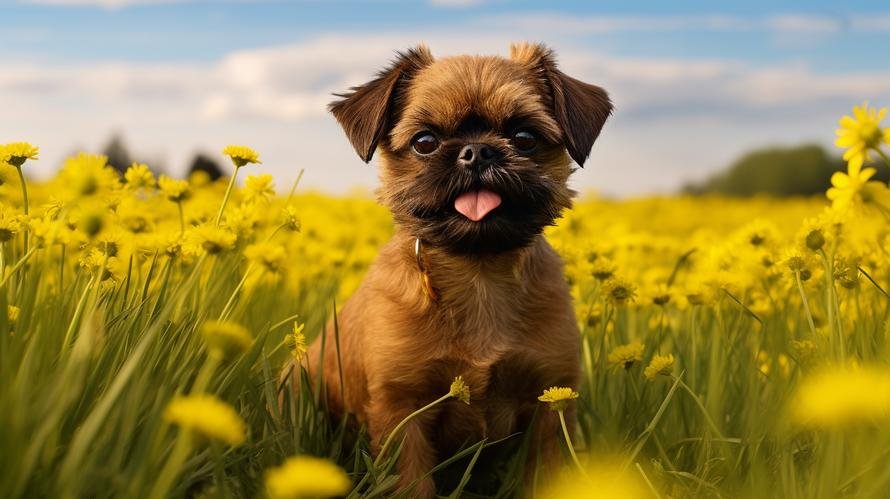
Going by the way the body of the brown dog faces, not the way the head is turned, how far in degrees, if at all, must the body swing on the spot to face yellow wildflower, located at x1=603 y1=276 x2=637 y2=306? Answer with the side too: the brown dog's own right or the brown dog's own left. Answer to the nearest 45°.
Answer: approximately 135° to the brown dog's own left

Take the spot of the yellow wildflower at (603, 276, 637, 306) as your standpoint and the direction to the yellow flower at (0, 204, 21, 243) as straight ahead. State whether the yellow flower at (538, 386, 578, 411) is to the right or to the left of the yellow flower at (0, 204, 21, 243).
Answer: left

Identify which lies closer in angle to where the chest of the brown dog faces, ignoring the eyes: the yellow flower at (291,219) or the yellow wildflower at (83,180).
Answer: the yellow wildflower

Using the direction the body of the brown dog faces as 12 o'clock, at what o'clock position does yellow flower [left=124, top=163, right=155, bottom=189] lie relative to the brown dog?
The yellow flower is roughly at 4 o'clock from the brown dog.

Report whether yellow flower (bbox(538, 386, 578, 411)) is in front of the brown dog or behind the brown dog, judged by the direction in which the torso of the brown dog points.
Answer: in front

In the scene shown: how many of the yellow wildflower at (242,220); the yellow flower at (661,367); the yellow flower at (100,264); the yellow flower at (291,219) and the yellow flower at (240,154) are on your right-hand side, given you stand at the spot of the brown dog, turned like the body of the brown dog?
4

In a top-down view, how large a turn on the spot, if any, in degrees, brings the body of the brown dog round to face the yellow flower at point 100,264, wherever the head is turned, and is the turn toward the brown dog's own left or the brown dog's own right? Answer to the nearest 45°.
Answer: approximately 90° to the brown dog's own right

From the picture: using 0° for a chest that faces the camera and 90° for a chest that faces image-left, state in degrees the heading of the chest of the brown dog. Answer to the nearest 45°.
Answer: approximately 0°

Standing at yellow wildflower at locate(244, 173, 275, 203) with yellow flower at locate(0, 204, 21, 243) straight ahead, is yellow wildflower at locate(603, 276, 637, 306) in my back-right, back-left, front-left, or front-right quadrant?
back-left

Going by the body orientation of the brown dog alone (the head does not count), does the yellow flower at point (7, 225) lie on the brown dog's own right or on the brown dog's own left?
on the brown dog's own right

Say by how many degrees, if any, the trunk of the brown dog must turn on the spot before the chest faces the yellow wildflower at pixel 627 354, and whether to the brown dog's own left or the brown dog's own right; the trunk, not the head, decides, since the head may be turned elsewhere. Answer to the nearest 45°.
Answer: approximately 90° to the brown dog's own left

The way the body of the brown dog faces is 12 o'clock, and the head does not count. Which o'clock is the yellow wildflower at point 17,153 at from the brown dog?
The yellow wildflower is roughly at 3 o'clock from the brown dog.
